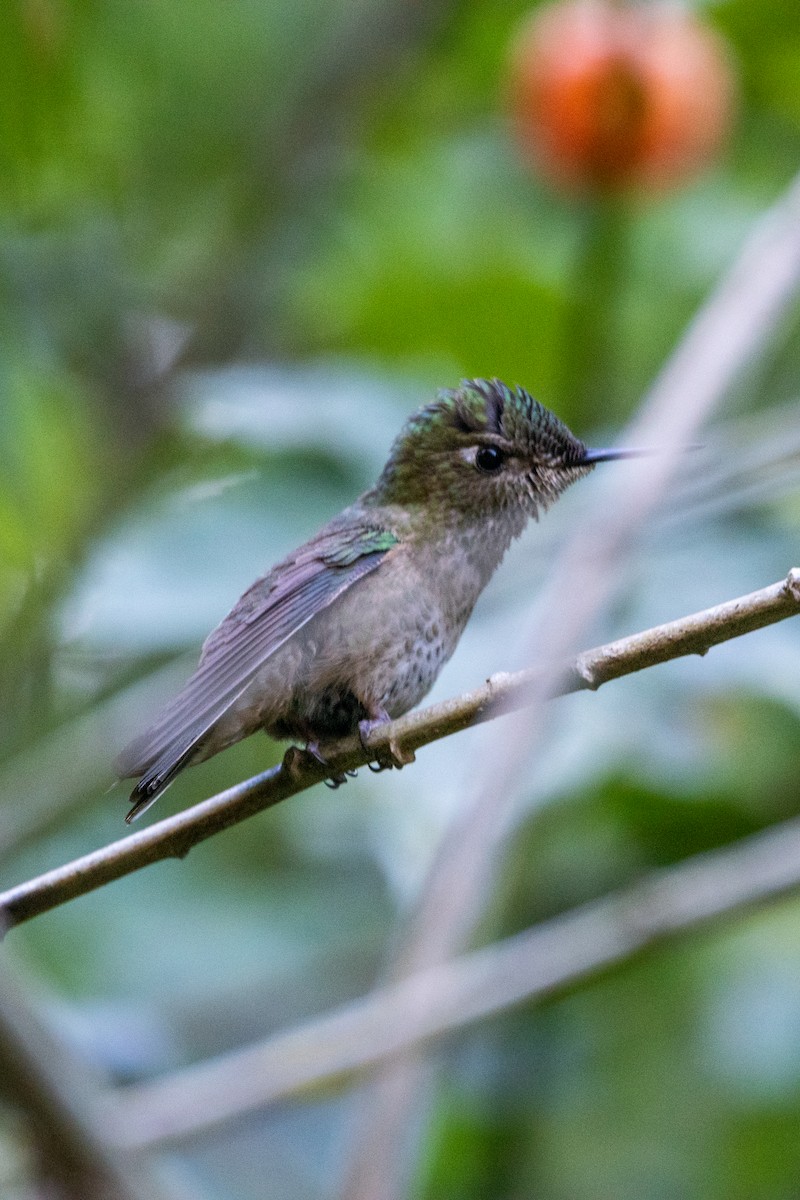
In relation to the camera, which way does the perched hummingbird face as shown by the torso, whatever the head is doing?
to the viewer's right
